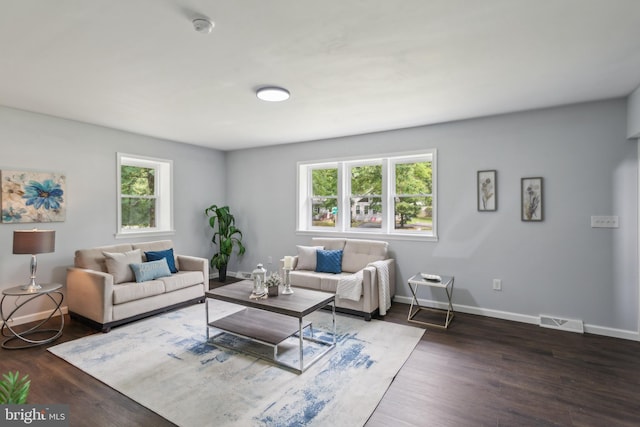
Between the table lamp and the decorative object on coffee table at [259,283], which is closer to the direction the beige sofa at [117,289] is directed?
the decorative object on coffee table

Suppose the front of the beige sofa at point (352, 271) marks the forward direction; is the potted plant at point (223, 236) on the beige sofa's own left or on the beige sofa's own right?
on the beige sofa's own right

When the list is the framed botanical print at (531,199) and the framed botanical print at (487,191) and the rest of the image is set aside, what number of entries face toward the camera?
2

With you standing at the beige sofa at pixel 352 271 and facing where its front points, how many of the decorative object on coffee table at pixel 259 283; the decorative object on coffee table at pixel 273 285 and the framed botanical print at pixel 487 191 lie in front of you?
2

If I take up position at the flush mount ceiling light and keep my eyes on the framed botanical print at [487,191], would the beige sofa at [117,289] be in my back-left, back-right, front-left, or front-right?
back-left

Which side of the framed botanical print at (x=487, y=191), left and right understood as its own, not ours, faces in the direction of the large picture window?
right
